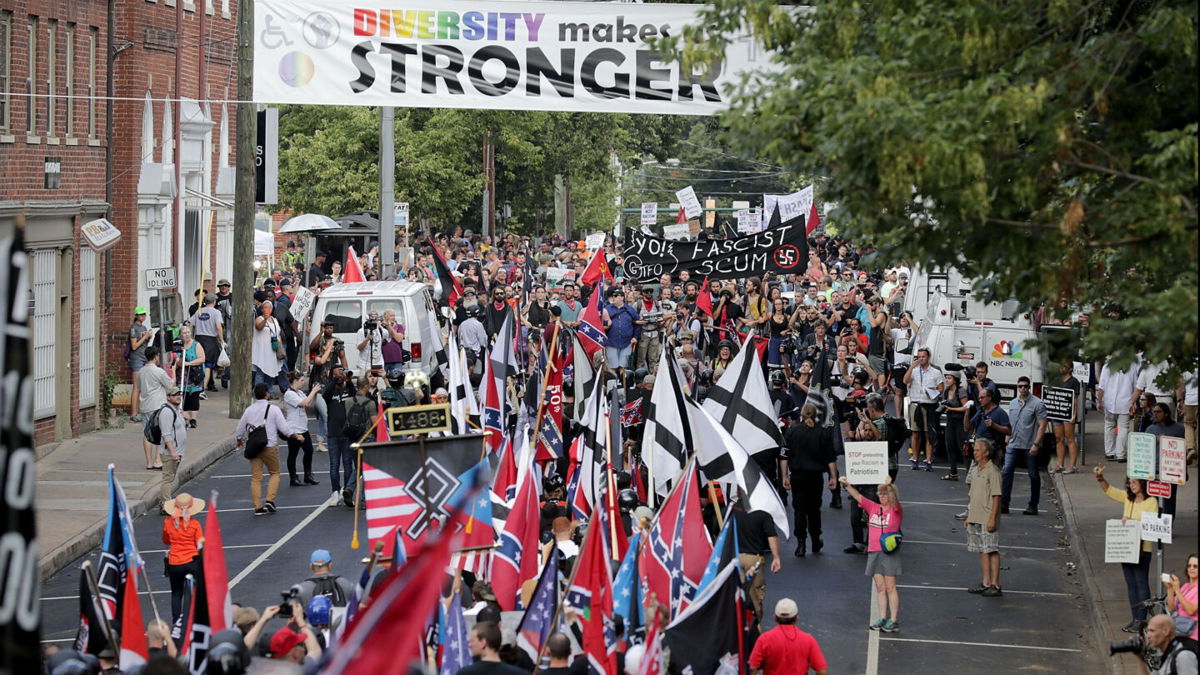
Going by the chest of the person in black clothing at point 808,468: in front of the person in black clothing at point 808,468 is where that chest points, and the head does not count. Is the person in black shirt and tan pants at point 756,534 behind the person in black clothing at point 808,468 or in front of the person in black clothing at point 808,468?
behind

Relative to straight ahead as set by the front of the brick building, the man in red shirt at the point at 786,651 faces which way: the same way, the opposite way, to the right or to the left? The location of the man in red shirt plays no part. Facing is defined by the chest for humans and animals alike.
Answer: to the left

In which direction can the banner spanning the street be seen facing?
toward the camera

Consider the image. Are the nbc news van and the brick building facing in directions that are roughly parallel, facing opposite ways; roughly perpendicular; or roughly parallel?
roughly perpendicular

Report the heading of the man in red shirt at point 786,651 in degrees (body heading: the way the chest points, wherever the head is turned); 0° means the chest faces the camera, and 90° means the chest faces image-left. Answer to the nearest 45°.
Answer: approximately 180°

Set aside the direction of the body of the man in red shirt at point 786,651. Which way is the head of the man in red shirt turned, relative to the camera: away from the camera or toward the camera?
away from the camera

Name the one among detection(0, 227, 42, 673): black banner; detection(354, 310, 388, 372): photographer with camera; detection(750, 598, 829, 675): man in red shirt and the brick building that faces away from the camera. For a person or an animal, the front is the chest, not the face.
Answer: the man in red shirt

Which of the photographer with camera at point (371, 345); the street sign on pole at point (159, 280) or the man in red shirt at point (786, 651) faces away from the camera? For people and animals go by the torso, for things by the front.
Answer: the man in red shirt
